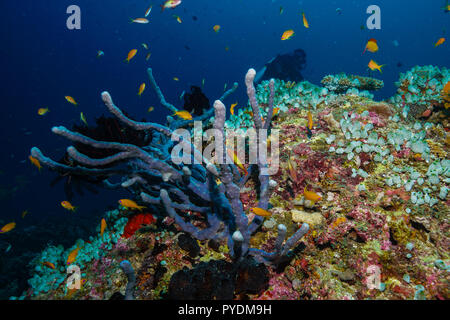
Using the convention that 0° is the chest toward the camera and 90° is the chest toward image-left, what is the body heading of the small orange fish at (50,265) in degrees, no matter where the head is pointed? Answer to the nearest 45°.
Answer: approximately 270°

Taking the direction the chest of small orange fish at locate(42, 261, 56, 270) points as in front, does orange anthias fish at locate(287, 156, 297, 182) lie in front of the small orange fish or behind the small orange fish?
in front
